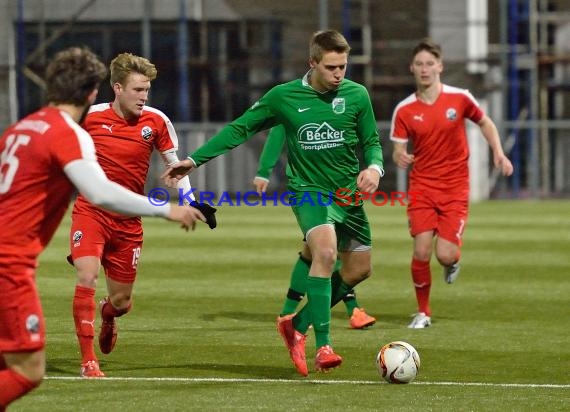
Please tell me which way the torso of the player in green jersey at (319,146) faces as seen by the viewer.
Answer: toward the camera

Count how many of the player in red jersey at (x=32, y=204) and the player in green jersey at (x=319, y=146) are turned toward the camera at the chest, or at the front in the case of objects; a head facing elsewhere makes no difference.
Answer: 1

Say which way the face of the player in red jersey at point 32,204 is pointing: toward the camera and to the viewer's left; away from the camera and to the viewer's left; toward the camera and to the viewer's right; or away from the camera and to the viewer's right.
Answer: away from the camera and to the viewer's right

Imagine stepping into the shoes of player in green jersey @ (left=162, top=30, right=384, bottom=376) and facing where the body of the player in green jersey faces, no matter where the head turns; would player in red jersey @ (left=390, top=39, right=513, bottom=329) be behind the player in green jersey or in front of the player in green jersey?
behind

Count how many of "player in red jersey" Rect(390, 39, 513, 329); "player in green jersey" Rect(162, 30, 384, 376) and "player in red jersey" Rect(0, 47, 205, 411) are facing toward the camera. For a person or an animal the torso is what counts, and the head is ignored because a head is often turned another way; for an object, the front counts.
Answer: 2

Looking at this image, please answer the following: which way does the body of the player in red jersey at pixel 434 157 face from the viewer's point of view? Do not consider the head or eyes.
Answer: toward the camera

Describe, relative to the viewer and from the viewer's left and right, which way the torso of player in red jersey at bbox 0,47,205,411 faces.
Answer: facing away from the viewer and to the right of the viewer

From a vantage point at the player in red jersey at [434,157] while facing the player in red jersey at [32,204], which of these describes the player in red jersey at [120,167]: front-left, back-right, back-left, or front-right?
front-right

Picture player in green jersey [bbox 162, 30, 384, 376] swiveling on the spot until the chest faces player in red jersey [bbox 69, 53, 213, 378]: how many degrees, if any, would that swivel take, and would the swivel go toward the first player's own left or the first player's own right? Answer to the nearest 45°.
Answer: approximately 90° to the first player's own right

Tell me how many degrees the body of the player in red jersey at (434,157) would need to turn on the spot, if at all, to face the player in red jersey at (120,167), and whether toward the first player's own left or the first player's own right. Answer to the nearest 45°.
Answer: approximately 45° to the first player's own right

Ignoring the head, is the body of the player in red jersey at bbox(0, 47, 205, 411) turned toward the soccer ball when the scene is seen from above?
yes
